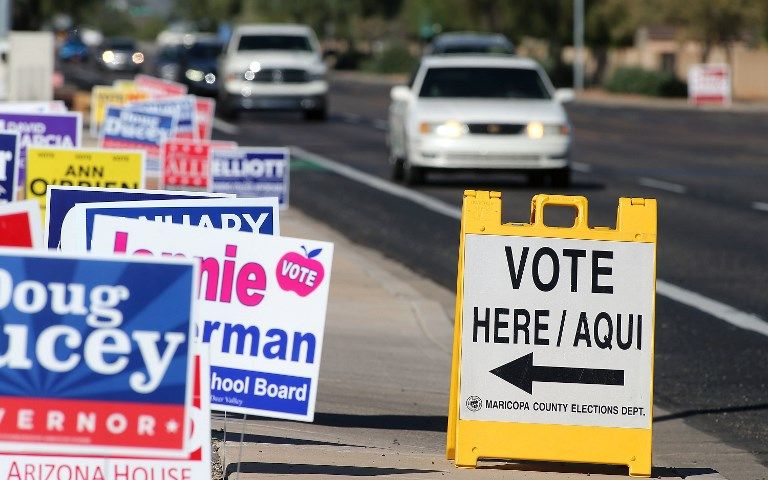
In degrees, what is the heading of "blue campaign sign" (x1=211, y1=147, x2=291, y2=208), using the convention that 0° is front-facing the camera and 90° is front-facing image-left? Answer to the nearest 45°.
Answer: approximately 0°

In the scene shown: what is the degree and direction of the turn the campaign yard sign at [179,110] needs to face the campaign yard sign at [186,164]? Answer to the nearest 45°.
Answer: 0° — it already faces it

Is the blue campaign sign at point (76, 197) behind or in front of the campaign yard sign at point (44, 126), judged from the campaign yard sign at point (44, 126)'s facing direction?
in front

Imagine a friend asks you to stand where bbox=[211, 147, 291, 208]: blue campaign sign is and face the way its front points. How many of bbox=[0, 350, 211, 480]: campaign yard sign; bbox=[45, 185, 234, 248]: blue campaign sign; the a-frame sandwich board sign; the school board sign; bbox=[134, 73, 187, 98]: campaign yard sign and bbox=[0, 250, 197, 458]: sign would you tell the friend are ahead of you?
5

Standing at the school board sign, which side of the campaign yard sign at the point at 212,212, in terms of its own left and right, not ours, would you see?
front

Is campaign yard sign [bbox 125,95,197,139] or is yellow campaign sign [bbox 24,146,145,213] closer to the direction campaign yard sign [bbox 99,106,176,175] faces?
the yellow campaign sign

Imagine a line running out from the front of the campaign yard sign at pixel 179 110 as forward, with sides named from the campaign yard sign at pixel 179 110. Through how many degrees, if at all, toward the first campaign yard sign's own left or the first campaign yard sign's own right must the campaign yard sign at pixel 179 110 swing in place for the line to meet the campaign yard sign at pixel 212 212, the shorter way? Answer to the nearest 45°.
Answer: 0° — it already faces it

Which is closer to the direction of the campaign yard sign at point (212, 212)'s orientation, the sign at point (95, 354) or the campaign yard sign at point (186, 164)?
the sign

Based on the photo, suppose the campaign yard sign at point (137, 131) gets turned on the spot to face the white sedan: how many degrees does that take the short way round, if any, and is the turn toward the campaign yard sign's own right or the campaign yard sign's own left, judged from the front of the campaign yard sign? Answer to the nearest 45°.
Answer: approximately 135° to the campaign yard sign's own left

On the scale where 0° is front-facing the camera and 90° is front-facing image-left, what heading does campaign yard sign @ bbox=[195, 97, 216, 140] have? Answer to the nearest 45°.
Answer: approximately 0°

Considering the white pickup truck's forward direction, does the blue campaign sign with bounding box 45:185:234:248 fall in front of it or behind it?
in front

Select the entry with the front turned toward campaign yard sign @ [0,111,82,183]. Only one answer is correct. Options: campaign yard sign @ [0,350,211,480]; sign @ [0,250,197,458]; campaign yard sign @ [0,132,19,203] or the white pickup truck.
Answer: the white pickup truck
